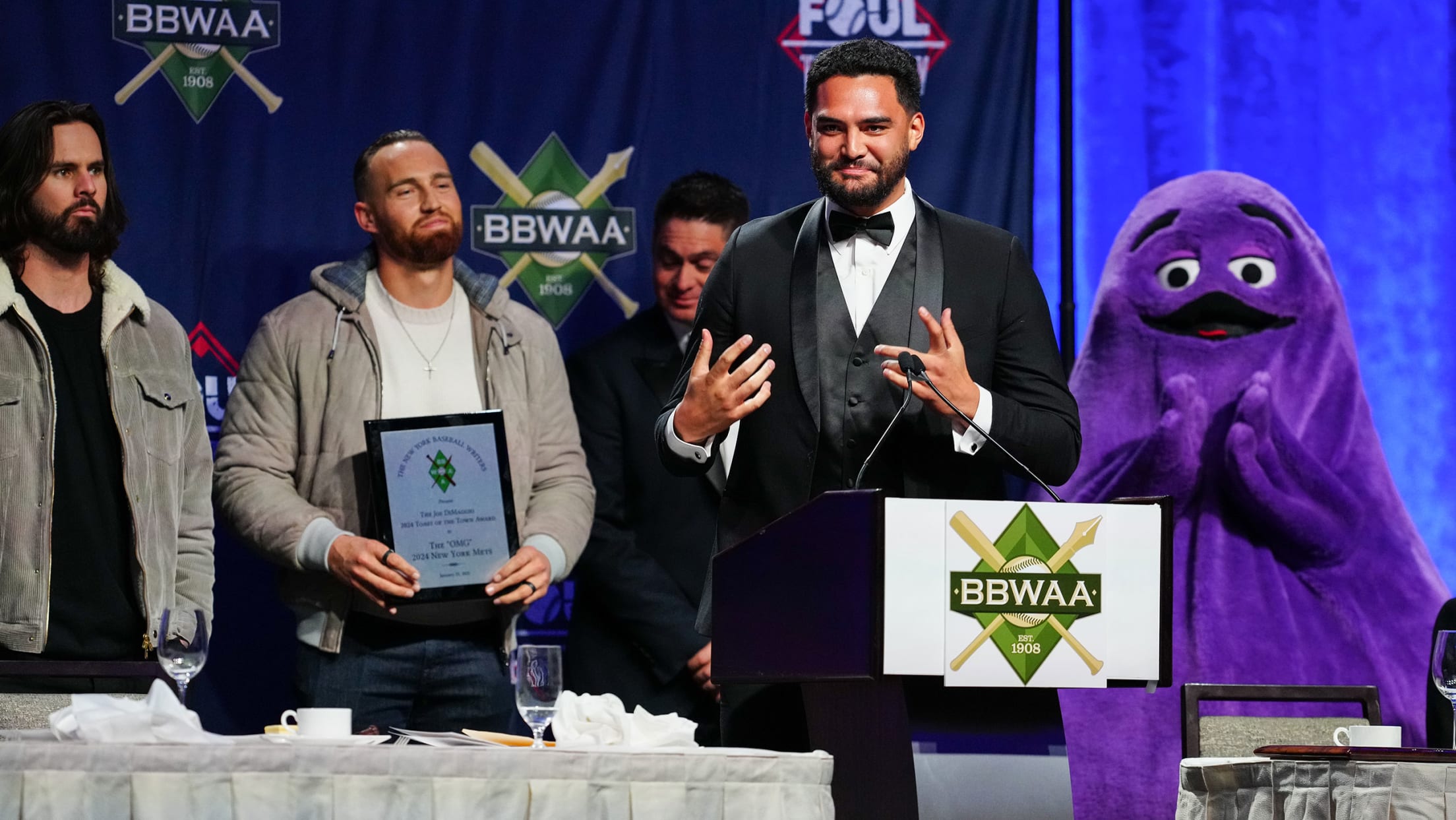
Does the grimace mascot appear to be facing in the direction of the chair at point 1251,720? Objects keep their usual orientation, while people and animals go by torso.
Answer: yes

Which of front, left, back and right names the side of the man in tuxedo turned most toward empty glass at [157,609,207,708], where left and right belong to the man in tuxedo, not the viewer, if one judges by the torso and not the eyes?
right

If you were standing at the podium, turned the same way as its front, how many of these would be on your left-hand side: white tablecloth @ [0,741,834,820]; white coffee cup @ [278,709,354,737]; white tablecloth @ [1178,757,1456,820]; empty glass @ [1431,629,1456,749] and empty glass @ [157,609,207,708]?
2

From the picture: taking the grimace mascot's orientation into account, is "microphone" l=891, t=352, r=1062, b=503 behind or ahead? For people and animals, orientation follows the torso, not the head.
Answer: ahead

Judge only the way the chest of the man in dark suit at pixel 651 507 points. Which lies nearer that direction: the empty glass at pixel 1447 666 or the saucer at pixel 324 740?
the empty glass

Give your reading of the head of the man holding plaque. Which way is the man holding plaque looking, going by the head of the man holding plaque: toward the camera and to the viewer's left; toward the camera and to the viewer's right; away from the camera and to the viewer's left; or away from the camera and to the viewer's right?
toward the camera and to the viewer's right

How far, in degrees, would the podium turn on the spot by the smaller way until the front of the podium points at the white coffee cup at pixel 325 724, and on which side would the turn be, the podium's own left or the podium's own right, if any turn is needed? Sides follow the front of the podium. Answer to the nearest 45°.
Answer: approximately 135° to the podium's own right

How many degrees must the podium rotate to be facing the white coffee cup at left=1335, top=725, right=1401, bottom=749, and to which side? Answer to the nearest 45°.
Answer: approximately 90° to its left

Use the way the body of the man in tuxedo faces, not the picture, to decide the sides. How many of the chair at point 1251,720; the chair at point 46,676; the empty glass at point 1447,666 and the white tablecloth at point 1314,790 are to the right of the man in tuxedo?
1

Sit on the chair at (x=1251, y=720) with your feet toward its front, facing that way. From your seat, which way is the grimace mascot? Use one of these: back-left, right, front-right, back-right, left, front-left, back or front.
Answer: back

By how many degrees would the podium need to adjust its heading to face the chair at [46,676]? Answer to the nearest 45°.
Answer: approximately 135° to its right

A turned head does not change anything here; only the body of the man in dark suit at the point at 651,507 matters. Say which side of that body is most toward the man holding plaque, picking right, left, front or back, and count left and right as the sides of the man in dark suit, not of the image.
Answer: right
